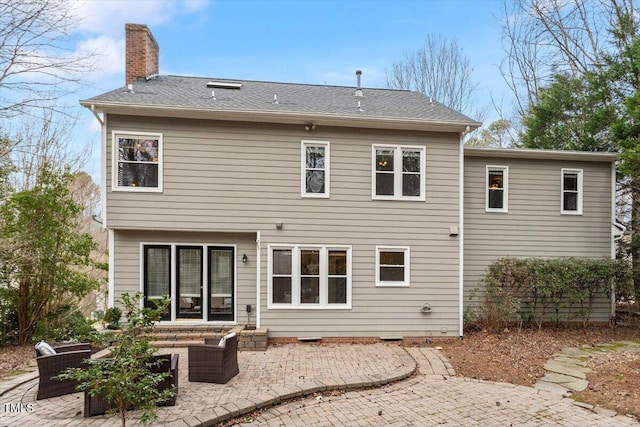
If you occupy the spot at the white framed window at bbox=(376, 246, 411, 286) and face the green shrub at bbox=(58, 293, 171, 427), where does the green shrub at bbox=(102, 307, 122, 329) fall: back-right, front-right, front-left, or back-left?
front-right

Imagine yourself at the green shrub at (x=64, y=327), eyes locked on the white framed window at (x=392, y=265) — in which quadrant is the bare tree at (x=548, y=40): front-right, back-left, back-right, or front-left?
front-left

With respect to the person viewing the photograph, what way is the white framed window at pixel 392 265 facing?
facing the viewer

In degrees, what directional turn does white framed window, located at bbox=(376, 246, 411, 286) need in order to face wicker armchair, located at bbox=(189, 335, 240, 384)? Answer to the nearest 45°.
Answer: approximately 45° to its right

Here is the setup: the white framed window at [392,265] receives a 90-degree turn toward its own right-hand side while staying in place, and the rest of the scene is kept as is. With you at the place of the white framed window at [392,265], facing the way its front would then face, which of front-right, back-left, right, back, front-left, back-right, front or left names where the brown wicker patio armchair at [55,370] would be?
front-left

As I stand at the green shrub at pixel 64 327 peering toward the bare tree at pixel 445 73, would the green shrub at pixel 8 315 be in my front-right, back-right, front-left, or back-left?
back-left

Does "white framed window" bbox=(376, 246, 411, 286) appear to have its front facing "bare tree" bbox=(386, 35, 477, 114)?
no

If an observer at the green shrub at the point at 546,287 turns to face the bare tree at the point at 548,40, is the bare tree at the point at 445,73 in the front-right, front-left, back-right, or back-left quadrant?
front-left
